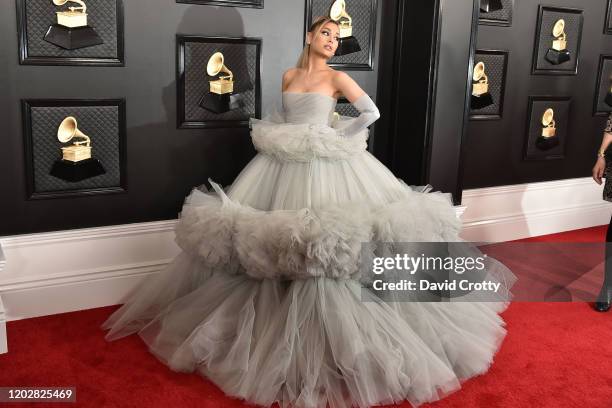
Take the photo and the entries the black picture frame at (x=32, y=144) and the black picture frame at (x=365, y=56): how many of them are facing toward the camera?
2

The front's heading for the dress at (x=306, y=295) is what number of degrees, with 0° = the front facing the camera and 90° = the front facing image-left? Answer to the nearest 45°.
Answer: approximately 0°
